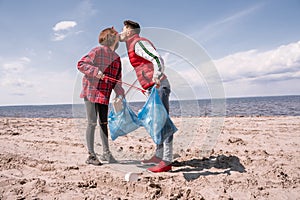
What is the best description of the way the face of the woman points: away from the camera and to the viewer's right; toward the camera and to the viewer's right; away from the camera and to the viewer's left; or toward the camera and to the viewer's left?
away from the camera and to the viewer's right

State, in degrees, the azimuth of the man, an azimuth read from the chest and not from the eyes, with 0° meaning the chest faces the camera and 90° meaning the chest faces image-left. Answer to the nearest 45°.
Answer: approximately 90°

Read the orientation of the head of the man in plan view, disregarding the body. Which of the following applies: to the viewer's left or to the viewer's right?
to the viewer's left

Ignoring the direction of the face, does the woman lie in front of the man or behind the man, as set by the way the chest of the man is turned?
in front
